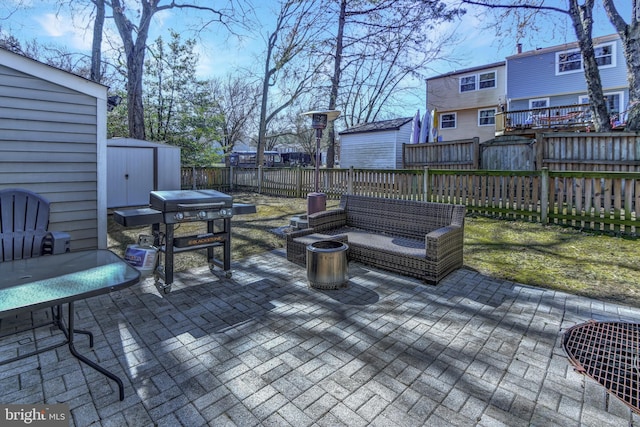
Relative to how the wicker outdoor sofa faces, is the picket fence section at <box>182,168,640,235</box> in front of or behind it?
behind

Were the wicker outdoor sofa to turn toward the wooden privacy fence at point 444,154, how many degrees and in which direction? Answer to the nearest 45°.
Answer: approximately 135° to its right

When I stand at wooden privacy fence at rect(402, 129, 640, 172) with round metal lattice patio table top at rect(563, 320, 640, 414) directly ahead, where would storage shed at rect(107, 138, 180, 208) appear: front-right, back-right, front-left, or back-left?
front-right
